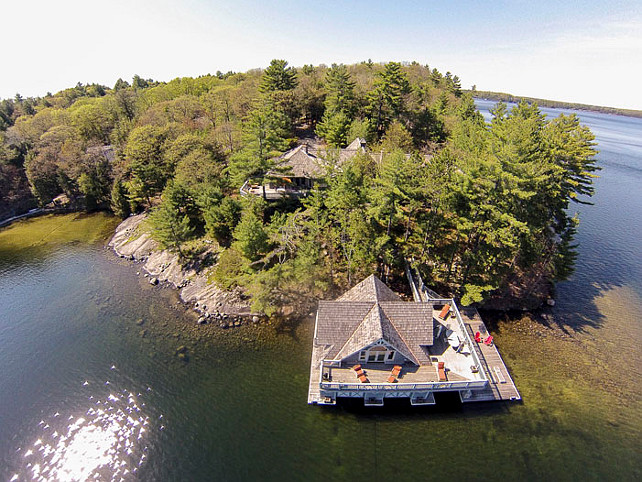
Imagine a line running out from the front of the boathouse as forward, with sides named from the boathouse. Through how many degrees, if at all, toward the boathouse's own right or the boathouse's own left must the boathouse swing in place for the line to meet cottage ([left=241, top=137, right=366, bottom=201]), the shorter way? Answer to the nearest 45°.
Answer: approximately 135° to the boathouse's own right

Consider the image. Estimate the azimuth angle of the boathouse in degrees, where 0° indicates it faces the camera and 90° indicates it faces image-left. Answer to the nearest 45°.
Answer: approximately 0°

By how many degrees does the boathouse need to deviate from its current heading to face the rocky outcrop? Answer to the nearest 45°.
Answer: approximately 90° to its right

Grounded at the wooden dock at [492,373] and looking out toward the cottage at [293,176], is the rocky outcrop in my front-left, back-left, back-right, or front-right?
front-left
